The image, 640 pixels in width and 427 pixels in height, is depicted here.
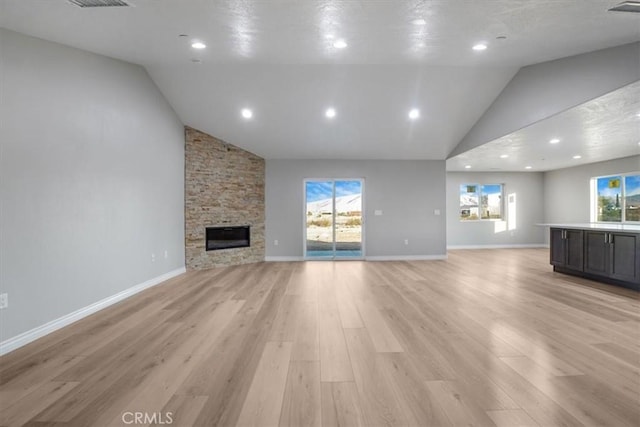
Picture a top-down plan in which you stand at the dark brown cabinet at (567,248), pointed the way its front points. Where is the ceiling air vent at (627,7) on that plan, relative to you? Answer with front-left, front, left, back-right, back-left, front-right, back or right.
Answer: front-left

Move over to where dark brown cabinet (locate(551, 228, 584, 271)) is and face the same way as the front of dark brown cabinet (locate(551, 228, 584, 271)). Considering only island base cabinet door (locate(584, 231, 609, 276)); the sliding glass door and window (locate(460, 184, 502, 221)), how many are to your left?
1

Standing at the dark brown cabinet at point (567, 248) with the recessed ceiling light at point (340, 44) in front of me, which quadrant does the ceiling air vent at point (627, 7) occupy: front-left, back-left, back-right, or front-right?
front-left

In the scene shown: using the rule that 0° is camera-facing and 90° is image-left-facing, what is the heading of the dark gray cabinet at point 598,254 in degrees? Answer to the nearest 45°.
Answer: approximately 45°

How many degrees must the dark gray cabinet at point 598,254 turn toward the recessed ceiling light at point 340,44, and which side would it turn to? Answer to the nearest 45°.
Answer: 0° — it already faces it

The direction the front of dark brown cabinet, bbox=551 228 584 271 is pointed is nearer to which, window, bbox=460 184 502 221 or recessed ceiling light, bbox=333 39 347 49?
the recessed ceiling light

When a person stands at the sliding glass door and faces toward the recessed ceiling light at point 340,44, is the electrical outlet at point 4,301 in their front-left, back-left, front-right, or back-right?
front-right

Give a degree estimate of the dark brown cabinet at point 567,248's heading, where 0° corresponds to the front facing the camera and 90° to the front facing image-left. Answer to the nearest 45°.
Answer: approximately 45°

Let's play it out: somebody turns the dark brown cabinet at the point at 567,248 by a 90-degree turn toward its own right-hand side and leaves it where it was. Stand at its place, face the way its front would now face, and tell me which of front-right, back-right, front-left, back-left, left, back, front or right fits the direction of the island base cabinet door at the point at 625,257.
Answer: back

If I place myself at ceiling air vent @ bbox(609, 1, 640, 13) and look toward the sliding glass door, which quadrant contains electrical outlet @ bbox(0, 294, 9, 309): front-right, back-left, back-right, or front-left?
front-left

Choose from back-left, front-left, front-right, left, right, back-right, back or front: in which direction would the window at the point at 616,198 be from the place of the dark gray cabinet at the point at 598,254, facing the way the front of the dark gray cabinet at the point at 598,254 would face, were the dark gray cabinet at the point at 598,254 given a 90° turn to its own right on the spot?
front-right

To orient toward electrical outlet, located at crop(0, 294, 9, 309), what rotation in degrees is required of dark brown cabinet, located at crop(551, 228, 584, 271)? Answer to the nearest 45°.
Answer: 0° — it already faces it

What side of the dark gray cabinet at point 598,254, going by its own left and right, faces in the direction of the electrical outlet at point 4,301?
front
